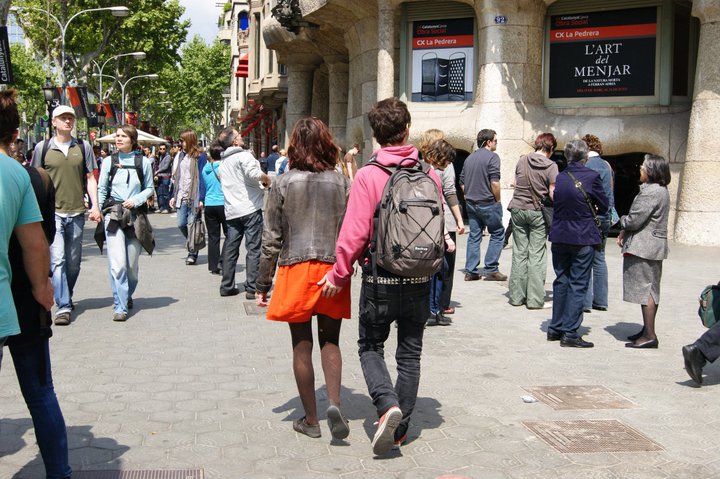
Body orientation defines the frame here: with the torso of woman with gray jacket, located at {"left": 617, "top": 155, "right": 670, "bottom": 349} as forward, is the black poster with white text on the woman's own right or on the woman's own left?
on the woman's own right

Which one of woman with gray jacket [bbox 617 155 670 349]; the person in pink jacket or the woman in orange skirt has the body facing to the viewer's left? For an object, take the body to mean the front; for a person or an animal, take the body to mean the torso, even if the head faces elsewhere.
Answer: the woman with gray jacket

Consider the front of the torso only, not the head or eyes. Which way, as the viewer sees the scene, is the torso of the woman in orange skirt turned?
away from the camera

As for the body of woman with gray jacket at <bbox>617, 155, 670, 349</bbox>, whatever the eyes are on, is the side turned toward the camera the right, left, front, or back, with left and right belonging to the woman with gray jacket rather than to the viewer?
left

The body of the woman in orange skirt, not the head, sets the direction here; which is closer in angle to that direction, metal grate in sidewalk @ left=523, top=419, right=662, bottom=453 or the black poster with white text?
the black poster with white text

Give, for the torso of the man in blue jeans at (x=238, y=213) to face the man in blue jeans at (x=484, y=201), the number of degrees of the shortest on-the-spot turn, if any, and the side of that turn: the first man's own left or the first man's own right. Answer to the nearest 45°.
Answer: approximately 45° to the first man's own right

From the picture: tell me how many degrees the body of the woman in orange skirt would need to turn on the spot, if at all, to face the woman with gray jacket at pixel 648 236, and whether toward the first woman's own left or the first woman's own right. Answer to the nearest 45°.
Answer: approximately 45° to the first woman's own right

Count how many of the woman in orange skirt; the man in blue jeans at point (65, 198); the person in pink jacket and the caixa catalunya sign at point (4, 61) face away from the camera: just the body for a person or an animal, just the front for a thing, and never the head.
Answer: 2

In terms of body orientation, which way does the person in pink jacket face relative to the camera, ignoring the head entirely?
away from the camera

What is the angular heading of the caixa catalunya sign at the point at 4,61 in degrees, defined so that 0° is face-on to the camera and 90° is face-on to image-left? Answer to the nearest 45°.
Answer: approximately 0°
